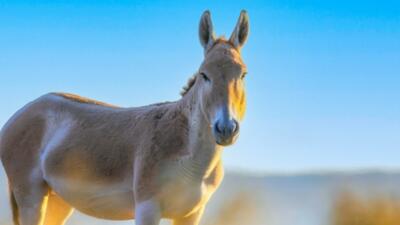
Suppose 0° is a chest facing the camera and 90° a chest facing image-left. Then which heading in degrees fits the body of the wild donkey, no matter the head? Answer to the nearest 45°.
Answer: approximately 315°
